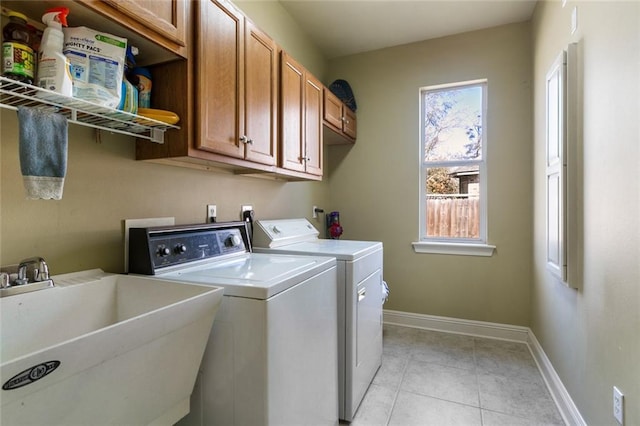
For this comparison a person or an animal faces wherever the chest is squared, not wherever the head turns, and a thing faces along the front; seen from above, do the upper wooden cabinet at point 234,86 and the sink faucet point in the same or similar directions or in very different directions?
same or similar directions

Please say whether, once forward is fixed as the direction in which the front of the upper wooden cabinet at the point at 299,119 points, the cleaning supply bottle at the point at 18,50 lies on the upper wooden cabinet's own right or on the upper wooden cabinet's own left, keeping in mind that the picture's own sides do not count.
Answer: on the upper wooden cabinet's own right

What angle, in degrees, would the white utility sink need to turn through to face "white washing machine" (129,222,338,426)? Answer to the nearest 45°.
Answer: approximately 45° to its left

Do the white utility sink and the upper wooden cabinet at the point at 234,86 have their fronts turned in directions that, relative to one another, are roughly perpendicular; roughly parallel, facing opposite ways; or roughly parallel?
roughly parallel

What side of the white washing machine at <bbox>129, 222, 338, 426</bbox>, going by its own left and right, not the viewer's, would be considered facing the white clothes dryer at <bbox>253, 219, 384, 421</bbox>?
left

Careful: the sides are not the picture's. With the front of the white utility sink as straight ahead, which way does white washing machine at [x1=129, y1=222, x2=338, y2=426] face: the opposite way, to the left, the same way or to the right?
the same way

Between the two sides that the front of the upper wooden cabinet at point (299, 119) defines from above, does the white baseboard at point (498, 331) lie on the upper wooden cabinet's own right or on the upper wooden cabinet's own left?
on the upper wooden cabinet's own left

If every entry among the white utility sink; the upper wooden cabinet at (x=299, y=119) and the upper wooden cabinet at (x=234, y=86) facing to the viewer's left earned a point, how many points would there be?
0

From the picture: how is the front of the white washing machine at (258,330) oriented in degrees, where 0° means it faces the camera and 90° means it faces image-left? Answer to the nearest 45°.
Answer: approximately 315°

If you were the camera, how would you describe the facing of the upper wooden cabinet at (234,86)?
facing the viewer and to the right of the viewer

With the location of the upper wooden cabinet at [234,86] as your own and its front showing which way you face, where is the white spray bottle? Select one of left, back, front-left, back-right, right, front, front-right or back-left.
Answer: right

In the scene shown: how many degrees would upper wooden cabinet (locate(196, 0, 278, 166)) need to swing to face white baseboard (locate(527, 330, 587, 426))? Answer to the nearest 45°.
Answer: approximately 45° to its left
